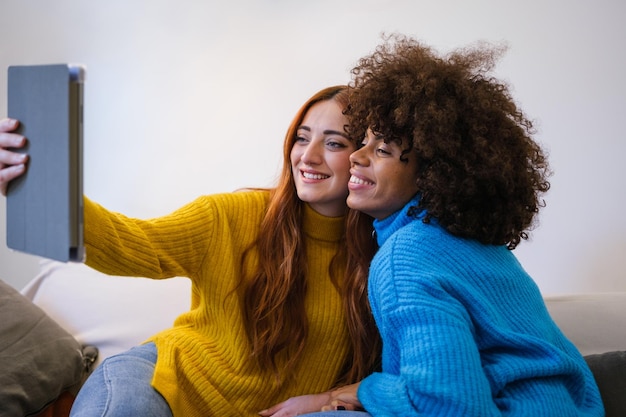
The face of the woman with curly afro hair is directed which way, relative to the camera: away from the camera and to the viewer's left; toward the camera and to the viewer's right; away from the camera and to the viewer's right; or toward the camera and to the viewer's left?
toward the camera and to the viewer's left

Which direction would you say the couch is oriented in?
toward the camera

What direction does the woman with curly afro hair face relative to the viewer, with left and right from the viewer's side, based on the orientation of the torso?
facing to the left of the viewer

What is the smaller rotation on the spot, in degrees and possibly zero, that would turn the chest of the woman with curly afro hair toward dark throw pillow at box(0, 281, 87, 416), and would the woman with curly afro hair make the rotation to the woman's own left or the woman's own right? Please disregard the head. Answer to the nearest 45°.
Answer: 0° — they already face it
